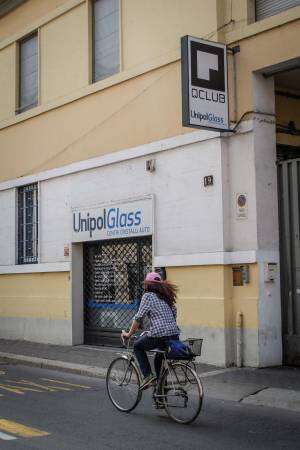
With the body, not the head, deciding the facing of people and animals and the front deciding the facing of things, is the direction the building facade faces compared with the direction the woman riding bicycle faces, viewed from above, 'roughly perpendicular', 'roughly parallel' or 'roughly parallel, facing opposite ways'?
roughly perpendicular

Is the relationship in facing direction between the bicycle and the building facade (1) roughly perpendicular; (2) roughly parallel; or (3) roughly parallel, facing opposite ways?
roughly perpendicular

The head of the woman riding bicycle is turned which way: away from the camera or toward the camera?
away from the camera

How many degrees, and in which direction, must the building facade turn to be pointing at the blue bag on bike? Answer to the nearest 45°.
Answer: approximately 45° to its left
